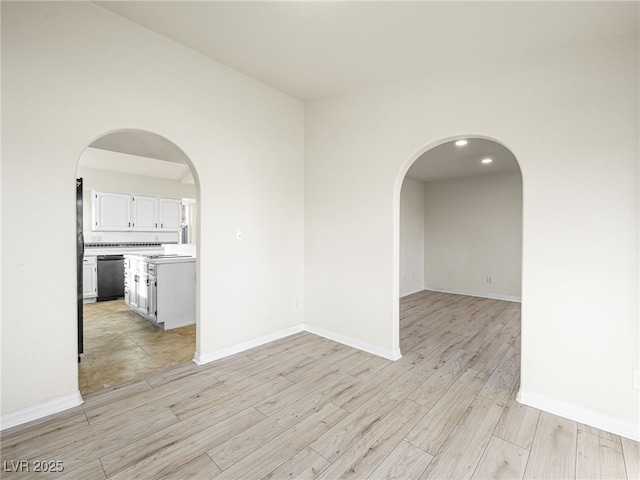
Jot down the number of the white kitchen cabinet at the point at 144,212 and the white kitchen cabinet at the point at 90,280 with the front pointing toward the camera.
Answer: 2

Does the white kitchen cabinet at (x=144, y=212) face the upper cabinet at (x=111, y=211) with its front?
no

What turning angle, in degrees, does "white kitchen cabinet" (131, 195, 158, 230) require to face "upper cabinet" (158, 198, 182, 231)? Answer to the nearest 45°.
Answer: approximately 90° to its left

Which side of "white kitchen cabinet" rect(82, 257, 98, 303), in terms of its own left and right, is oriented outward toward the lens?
front

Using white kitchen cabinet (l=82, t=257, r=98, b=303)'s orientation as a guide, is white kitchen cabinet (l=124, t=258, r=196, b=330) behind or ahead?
ahead

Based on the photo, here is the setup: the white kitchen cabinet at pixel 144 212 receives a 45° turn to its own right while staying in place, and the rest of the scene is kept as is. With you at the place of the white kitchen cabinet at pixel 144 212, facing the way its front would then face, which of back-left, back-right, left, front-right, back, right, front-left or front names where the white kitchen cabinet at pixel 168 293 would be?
front-left

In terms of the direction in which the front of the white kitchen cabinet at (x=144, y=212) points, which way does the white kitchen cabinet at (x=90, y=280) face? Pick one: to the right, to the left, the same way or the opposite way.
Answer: the same way
